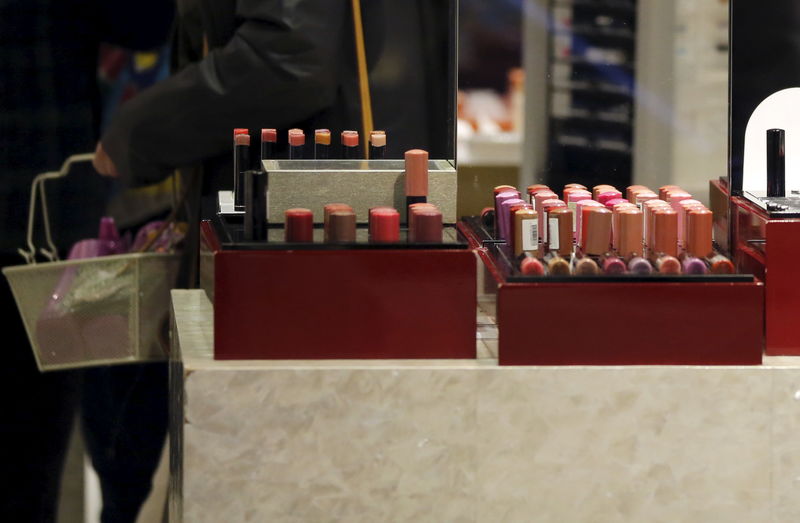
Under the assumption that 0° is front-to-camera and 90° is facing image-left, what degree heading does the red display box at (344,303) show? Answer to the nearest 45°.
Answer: approximately 0°

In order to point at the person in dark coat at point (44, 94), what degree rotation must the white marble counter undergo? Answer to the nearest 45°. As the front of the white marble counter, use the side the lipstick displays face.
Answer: approximately 135° to its right
